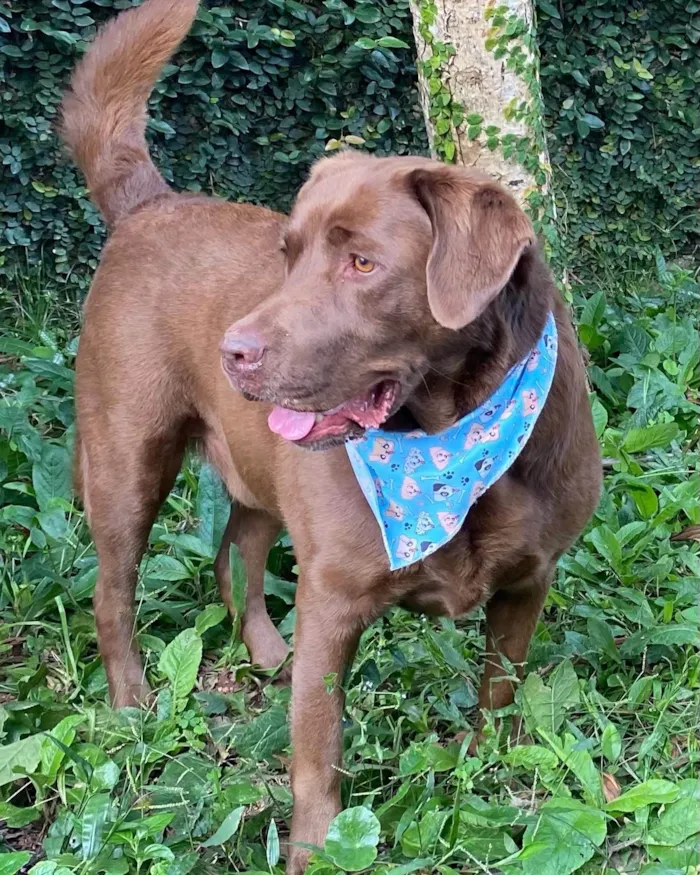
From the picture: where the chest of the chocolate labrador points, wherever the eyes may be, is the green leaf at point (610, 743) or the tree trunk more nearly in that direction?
the green leaf

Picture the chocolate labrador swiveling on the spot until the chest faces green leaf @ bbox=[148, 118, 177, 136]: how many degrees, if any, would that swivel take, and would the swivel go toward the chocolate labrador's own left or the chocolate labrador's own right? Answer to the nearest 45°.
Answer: approximately 135° to the chocolate labrador's own left

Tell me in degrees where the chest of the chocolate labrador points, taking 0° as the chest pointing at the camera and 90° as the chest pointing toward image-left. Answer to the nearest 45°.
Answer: approximately 315°

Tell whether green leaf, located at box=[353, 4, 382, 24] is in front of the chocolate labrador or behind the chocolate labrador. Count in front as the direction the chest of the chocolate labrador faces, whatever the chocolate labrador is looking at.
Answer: behind

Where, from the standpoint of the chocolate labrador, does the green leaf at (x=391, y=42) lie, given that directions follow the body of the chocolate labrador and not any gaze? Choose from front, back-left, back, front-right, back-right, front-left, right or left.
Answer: back-left

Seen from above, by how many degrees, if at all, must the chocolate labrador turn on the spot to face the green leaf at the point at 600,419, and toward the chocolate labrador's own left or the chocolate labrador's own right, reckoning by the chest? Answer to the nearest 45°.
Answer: approximately 90° to the chocolate labrador's own left

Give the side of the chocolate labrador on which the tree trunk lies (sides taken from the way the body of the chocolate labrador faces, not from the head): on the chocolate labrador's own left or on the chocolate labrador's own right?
on the chocolate labrador's own left

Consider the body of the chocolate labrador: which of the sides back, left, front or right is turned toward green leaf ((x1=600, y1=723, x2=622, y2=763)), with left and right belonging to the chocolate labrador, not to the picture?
front

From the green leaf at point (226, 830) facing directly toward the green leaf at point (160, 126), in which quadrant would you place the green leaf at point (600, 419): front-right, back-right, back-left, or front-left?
front-right

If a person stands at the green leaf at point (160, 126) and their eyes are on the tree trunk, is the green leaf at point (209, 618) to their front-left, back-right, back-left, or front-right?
front-right

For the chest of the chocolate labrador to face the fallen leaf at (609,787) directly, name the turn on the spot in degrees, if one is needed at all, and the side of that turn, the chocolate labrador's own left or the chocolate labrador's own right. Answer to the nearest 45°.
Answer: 0° — it already faces it
